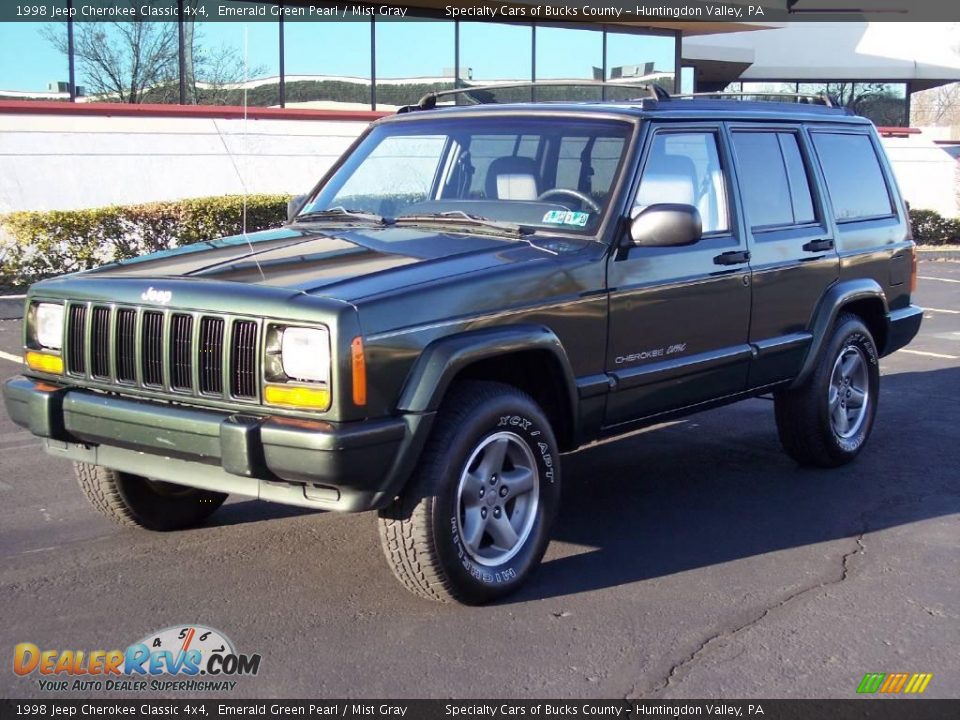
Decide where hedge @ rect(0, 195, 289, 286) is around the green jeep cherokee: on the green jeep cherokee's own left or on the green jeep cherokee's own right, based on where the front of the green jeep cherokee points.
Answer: on the green jeep cherokee's own right

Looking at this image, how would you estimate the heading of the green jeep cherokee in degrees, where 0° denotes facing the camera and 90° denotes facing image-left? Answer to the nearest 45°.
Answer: approximately 45°
